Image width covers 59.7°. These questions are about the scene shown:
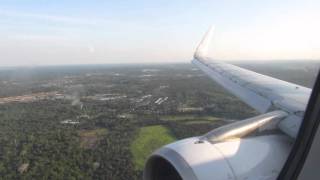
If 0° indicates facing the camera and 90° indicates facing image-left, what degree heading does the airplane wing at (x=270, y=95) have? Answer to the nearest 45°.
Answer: approximately 45°
